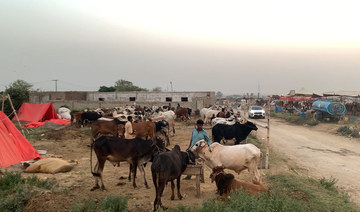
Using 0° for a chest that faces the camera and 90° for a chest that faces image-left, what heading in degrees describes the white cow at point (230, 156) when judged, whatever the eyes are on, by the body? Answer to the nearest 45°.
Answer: approximately 90°

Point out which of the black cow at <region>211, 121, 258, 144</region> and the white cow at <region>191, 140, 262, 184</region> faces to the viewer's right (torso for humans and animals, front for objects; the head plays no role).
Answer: the black cow

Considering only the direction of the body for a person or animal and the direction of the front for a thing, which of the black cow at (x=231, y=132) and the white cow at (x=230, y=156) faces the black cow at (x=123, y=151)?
the white cow

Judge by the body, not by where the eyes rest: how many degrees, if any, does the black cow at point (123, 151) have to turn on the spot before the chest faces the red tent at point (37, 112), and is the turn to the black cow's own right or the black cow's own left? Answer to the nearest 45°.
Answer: approximately 135° to the black cow's own left

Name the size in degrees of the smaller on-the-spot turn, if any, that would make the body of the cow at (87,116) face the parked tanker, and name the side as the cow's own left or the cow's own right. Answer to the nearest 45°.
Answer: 0° — it already faces it

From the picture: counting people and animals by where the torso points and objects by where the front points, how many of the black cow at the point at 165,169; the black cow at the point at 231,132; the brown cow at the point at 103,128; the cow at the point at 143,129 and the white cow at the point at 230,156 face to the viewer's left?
2

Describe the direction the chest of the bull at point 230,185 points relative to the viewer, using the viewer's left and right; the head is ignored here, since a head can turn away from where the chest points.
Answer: facing to the left of the viewer

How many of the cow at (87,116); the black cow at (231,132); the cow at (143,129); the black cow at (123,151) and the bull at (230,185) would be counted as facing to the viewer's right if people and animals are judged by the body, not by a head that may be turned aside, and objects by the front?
3

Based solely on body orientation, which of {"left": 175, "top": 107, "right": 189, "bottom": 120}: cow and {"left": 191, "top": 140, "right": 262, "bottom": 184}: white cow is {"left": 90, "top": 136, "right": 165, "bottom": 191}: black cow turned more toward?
the white cow

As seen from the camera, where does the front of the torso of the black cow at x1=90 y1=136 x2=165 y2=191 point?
to the viewer's right
